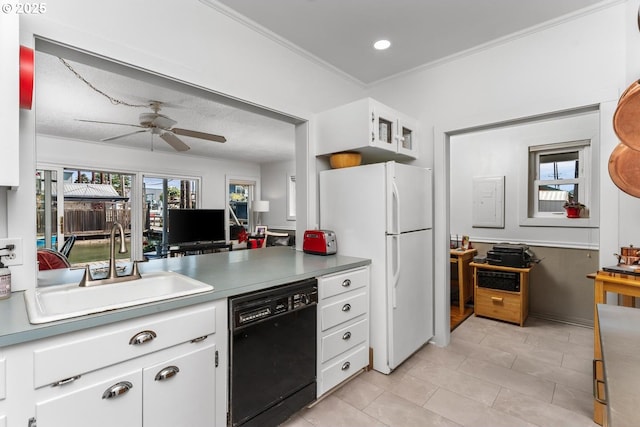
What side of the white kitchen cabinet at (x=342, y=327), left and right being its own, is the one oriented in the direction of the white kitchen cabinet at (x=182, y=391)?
right

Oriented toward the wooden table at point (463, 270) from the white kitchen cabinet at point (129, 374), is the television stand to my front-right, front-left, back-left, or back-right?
front-left

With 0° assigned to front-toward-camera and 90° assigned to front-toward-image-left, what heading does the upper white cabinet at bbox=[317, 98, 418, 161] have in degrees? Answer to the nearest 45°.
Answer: approximately 315°

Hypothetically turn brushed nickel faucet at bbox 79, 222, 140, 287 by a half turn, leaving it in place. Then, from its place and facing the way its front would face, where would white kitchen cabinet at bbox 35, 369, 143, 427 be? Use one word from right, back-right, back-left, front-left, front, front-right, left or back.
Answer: back-left

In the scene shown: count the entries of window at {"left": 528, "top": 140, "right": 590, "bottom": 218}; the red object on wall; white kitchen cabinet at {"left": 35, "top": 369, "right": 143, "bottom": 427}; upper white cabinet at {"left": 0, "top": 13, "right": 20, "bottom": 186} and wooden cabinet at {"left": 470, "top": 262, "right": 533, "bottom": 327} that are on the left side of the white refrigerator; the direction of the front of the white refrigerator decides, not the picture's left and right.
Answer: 2

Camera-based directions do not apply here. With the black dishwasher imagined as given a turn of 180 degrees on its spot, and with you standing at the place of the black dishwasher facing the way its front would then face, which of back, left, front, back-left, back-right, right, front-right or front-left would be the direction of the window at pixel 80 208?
front

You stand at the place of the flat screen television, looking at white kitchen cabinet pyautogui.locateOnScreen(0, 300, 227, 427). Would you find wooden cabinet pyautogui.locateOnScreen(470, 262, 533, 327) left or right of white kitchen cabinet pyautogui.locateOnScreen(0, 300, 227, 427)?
left

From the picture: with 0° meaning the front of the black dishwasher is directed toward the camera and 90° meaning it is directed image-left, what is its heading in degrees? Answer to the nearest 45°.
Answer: approximately 315°

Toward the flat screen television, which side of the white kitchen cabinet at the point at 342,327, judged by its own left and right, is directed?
back

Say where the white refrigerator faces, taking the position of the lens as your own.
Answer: facing the viewer and to the right of the viewer

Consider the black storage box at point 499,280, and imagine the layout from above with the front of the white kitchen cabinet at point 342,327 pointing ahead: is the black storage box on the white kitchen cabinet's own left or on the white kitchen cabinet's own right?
on the white kitchen cabinet's own left

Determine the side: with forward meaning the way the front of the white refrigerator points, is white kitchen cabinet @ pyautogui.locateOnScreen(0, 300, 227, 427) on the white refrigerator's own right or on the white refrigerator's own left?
on the white refrigerator's own right

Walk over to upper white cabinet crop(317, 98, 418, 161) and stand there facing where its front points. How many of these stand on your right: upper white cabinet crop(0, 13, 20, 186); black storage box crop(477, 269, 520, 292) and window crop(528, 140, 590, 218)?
1

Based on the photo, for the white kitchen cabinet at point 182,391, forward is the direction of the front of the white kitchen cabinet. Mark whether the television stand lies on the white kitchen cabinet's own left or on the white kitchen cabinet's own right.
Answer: on the white kitchen cabinet's own left

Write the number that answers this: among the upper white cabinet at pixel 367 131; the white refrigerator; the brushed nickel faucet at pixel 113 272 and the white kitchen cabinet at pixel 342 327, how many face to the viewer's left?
0

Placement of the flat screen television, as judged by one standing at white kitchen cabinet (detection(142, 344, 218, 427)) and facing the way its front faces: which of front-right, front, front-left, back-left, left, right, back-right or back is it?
back-left

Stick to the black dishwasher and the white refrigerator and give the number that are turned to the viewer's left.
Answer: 0

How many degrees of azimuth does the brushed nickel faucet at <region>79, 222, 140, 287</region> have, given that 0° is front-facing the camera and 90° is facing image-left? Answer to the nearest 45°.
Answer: approximately 315°
